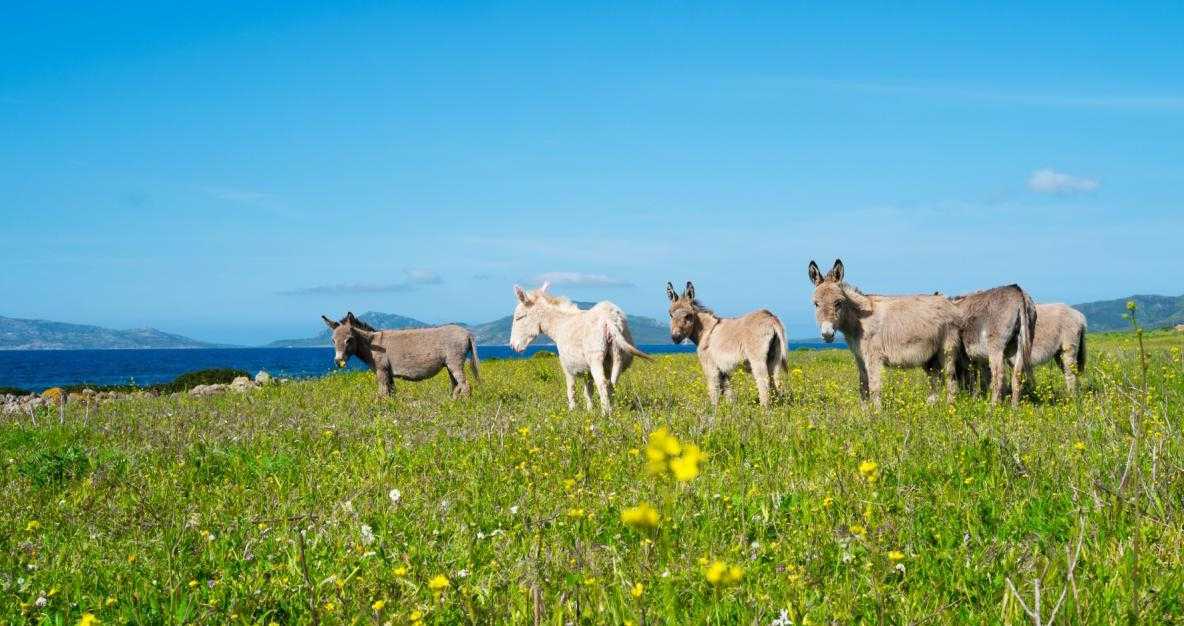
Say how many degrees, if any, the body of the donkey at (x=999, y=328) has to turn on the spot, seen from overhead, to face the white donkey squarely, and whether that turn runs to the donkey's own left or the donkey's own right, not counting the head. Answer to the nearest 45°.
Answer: approximately 45° to the donkey's own left

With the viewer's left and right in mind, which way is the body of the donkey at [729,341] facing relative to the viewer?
facing away from the viewer and to the left of the viewer

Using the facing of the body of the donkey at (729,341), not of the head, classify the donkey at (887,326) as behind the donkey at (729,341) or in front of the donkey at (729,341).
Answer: behind

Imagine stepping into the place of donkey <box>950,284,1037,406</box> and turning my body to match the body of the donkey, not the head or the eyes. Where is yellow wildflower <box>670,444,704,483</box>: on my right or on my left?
on my left

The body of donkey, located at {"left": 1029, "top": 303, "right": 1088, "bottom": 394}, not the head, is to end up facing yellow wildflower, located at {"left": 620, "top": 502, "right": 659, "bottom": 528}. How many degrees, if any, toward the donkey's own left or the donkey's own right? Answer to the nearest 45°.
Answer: approximately 90° to the donkey's own left

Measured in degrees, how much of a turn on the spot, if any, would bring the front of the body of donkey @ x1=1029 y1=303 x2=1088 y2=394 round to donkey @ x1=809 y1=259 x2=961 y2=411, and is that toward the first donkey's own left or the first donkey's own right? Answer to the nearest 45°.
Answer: approximately 45° to the first donkey's own left

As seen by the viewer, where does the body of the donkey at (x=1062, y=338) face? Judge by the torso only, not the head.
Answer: to the viewer's left

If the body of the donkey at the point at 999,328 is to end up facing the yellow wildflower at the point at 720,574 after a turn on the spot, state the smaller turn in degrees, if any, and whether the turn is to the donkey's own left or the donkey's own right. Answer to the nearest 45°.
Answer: approximately 135° to the donkey's own left

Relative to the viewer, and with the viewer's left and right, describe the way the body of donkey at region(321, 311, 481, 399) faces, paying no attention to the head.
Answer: facing to the left of the viewer

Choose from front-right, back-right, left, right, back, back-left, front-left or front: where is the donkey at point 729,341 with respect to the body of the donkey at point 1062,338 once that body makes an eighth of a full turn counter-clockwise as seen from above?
front

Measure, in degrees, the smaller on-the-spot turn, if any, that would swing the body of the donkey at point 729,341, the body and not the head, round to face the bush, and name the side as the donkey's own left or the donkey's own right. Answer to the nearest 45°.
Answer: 0° — it already faces it

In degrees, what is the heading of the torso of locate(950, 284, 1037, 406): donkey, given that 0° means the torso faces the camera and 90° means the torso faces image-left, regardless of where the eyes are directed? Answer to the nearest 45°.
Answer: approximately 135°

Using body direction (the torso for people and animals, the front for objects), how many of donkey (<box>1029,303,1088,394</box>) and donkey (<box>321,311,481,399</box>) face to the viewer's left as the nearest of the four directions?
2

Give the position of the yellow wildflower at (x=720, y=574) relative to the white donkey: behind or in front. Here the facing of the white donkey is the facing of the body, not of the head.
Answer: behind
